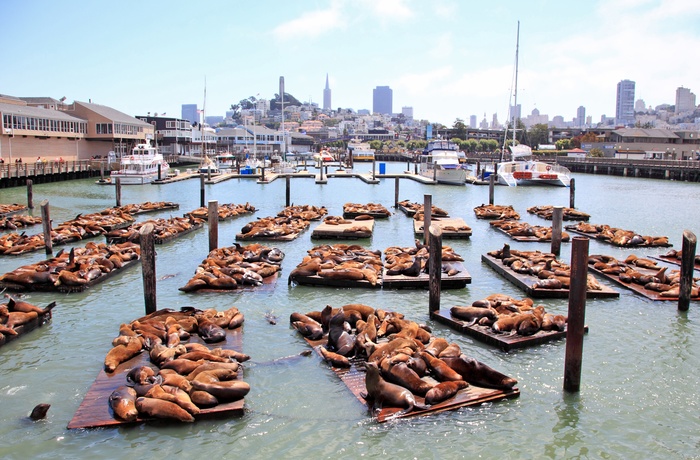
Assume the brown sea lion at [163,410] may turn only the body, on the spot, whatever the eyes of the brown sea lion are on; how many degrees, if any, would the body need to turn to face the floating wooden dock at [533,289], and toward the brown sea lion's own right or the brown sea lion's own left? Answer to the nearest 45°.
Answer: approximately 135° to the brown sea lion's own right

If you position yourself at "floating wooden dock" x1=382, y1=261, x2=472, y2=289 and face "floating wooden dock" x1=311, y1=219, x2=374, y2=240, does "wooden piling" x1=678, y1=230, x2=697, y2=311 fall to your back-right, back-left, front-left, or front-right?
back-right

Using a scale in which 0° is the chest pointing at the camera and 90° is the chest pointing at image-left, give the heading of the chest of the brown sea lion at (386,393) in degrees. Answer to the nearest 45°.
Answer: approximately 90°

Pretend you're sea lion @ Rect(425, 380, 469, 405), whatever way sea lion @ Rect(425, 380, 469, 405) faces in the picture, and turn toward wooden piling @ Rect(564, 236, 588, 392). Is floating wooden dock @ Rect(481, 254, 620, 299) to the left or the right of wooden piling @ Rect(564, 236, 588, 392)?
left

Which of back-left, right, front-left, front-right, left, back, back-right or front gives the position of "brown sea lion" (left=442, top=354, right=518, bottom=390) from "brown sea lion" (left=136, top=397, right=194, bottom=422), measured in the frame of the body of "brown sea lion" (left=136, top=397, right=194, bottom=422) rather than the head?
back

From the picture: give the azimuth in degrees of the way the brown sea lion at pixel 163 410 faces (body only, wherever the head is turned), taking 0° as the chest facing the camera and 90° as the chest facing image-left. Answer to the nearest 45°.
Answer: approximately 90°

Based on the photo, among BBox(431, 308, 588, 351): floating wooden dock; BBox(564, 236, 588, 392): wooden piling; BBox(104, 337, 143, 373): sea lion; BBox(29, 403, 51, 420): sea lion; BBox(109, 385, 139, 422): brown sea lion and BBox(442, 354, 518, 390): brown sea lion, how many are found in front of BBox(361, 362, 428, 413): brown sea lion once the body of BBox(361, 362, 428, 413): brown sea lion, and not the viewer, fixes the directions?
3

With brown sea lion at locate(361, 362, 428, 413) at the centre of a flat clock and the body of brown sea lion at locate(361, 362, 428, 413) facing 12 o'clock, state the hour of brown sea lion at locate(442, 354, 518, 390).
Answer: brown sea lion at locate(442, 354, 518, 390) is roughly at 5 o'clock from brown sea lion at locate(361, 362, 428, 413).

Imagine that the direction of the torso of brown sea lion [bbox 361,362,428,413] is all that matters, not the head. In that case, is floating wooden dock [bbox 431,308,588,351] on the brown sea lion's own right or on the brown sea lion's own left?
on the brown sea lion's own right

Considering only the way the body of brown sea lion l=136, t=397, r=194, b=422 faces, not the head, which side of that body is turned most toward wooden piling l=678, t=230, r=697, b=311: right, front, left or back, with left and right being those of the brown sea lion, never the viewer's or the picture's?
back

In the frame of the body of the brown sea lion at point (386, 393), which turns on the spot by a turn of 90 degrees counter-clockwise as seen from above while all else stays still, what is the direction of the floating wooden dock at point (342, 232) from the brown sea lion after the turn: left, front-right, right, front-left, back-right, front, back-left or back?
back

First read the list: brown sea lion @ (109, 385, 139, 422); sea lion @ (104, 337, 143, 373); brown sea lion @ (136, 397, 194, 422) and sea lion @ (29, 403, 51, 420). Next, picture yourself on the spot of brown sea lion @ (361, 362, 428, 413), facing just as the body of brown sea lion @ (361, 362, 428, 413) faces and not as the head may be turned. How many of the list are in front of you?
4
